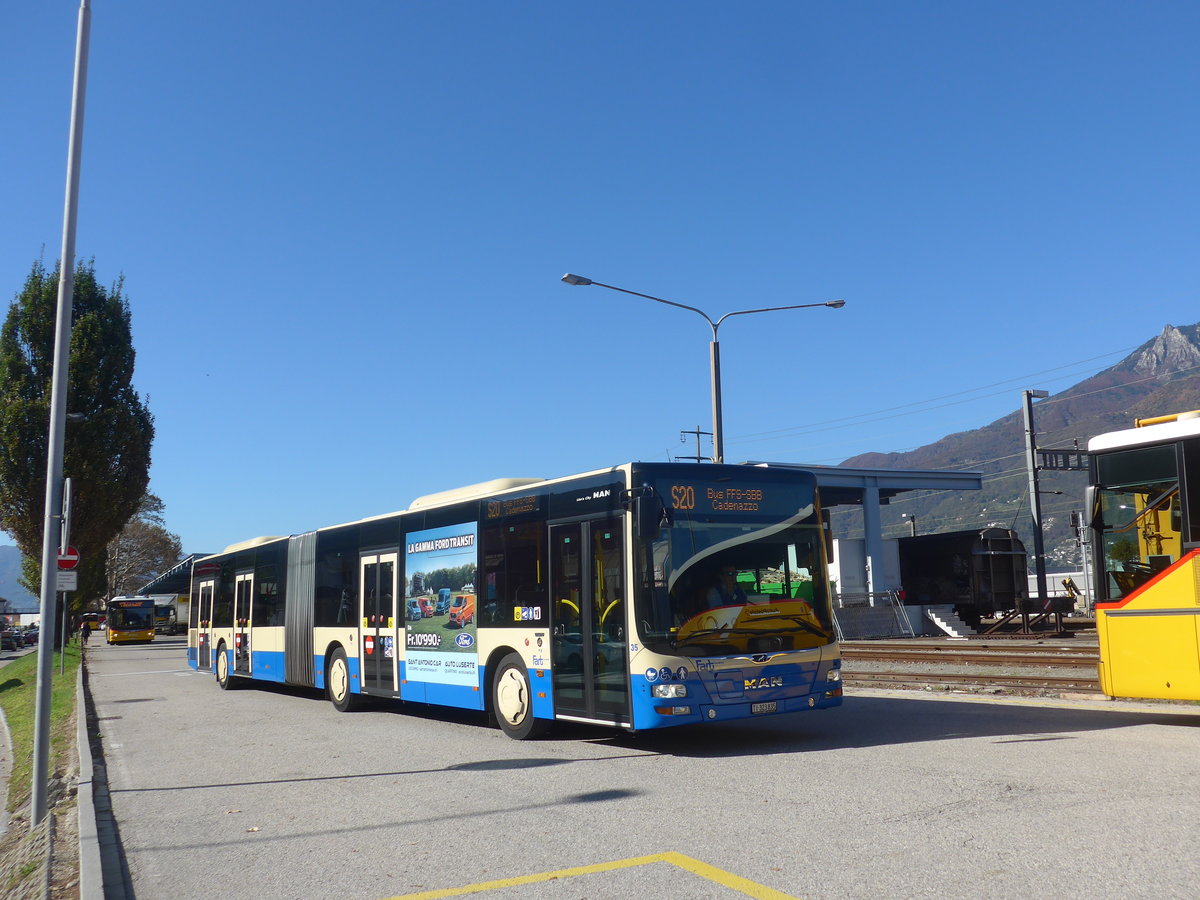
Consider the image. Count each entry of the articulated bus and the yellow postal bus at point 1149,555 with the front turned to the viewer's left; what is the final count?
1

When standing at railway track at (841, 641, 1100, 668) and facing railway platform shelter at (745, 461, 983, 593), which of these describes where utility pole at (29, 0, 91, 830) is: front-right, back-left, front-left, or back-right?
back-left

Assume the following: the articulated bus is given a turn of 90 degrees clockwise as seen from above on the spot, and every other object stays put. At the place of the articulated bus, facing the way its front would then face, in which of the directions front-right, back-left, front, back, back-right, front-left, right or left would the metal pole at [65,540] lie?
right

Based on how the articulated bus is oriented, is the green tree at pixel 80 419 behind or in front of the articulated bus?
behind

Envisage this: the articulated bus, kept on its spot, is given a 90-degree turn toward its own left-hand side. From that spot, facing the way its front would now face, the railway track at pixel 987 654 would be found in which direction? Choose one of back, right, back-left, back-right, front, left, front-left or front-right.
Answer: front

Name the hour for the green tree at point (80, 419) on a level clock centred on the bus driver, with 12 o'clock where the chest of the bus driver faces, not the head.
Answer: The green tree is roughly at 6 o'clock from the bus driver.

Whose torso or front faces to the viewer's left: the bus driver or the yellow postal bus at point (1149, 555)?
the yellow postal bus

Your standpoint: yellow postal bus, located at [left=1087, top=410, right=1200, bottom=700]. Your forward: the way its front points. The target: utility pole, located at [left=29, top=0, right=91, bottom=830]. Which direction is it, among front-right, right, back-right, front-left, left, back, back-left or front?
front-left

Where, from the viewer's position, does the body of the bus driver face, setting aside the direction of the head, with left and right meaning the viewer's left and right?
facing the viewer and to the right of the viewer

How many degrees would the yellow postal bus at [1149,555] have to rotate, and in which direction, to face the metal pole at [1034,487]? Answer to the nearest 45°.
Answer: approximately 90° to its right

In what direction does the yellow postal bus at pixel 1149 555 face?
to the viewer's left
